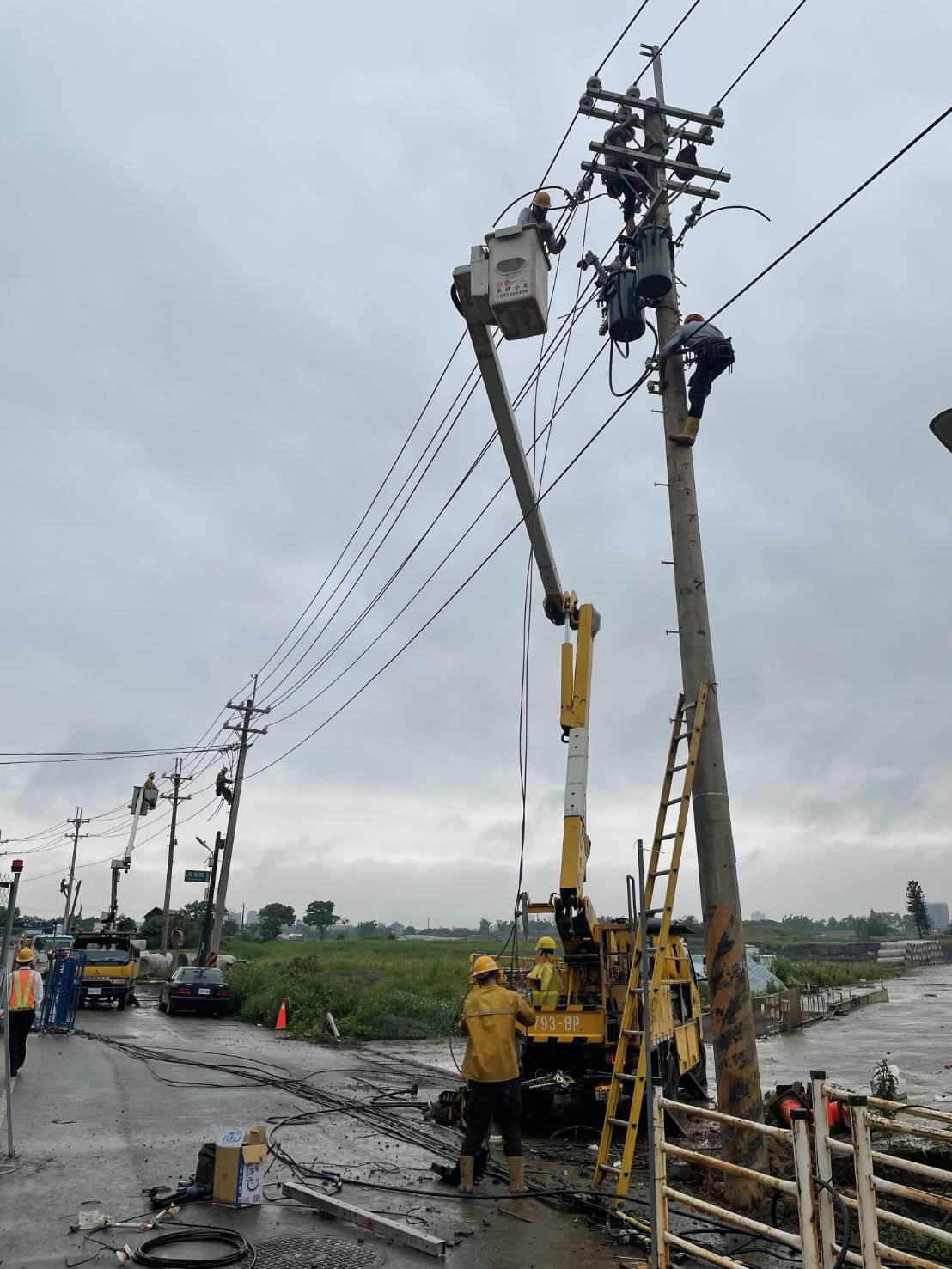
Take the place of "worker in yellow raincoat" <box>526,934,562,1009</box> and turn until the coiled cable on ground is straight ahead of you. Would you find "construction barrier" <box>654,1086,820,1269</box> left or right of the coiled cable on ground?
left

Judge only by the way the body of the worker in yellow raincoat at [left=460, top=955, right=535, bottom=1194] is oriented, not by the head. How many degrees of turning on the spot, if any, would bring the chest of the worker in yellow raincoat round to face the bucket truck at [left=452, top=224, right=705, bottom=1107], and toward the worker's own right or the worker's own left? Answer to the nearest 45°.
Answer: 0° — they already face it

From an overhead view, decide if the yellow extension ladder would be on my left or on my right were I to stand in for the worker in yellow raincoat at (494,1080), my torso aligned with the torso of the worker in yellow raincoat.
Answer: on my right

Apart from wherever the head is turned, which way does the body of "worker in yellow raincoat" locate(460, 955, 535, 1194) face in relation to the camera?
away from the camera

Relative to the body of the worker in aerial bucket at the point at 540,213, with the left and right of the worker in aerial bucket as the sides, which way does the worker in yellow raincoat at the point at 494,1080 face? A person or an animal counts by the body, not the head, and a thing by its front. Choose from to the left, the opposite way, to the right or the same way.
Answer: to the left

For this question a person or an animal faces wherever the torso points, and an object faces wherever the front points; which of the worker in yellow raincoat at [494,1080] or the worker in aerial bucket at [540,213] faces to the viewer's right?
the worker in aerial bucket

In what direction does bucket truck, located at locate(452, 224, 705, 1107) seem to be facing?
away from the camera

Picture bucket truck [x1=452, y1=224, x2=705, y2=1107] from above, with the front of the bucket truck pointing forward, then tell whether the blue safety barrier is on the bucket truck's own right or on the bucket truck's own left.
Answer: on the bucket truck's own left

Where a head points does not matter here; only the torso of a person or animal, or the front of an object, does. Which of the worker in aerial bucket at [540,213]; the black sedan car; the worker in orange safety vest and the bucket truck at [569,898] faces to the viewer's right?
the worker in aerial bucket

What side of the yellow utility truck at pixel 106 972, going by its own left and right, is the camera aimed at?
front

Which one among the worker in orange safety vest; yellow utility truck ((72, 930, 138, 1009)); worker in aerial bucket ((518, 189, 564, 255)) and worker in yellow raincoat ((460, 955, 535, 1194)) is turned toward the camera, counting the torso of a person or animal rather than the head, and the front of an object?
the yellow utility truck

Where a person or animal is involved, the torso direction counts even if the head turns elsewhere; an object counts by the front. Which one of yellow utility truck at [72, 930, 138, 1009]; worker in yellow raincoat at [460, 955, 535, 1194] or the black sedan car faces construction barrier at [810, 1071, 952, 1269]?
the yellow utility truck

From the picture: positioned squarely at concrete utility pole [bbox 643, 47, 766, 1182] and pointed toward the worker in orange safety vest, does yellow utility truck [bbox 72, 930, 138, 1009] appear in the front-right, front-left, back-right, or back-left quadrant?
front-right

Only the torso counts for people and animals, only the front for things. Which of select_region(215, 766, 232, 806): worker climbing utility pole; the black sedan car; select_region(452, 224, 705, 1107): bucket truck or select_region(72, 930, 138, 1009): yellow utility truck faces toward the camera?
the yellow utility truck
